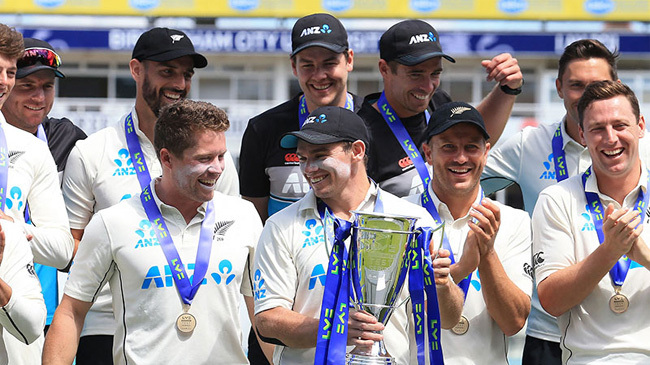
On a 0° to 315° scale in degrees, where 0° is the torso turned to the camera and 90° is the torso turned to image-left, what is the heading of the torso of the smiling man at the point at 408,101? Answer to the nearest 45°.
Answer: approximately 315°

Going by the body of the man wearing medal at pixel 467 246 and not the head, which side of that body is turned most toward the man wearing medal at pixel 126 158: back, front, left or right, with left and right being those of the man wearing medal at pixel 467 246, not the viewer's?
right

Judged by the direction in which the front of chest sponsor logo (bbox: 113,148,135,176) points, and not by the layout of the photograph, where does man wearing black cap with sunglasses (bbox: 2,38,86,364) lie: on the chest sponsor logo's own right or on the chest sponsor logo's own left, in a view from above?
on the chest sponsor logo's own right

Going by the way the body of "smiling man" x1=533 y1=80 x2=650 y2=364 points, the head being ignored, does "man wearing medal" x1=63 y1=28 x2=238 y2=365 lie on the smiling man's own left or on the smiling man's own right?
on the smiling man's own right

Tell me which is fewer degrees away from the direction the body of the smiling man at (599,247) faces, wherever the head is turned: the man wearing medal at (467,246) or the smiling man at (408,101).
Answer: the man wearing medal

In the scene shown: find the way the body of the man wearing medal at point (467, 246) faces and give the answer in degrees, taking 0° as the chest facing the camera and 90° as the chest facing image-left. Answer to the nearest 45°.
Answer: approximately 0°
